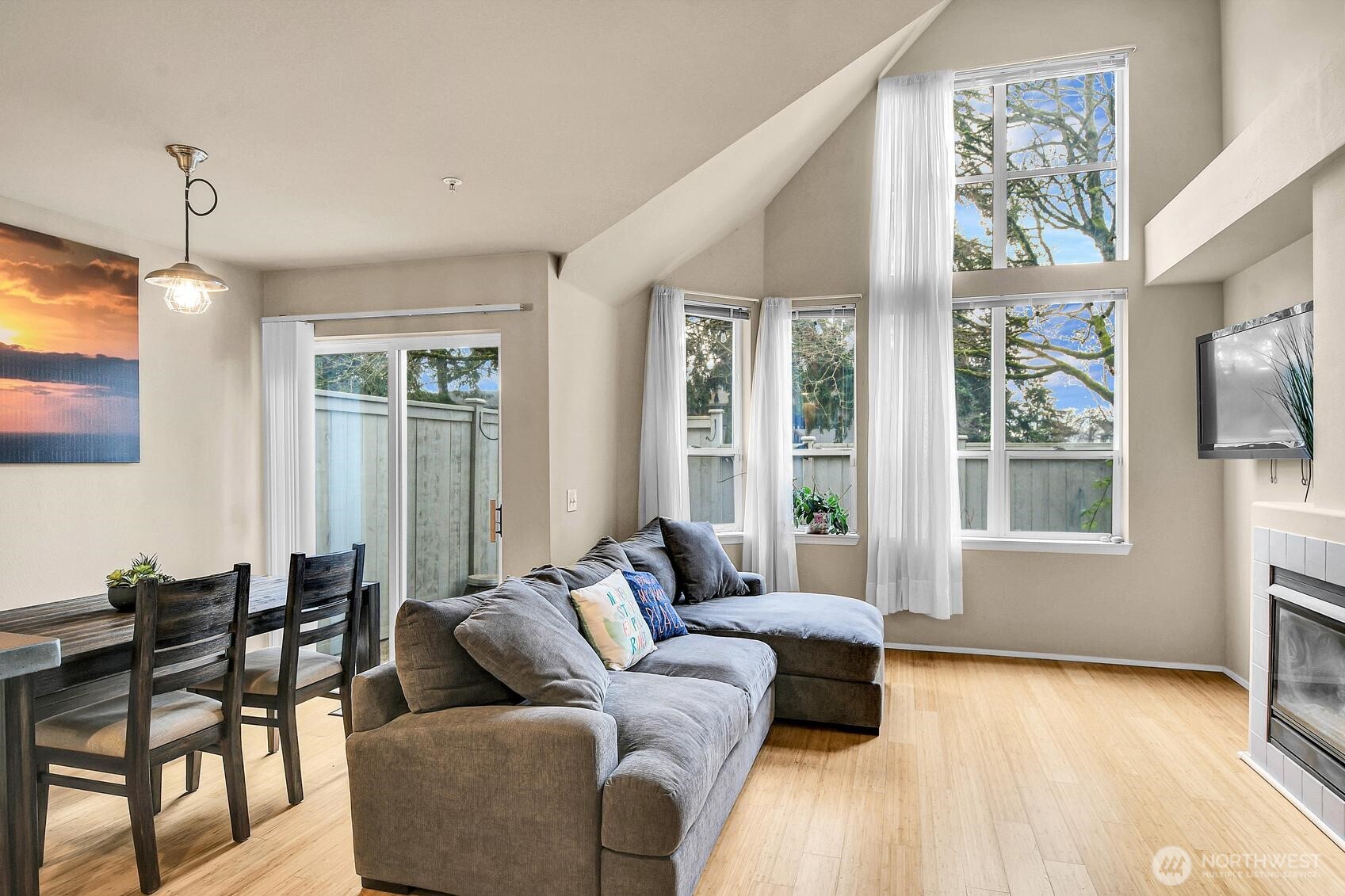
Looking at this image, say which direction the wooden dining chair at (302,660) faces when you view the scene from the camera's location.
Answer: facing away from the viewer and to the left of the viewer

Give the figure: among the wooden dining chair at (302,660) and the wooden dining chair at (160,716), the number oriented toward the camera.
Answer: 0

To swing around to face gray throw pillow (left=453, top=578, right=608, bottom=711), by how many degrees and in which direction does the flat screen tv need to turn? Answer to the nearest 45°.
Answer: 0° — it already faces it

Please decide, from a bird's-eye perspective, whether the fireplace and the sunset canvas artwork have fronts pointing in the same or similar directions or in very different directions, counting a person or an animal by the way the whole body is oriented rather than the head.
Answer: very different directions

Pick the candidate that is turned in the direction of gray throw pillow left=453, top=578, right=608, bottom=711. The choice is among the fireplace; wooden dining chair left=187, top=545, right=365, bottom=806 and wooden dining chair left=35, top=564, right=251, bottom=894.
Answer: the fireplace

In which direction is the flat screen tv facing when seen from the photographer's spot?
facing the viewer and to the left of the viewer

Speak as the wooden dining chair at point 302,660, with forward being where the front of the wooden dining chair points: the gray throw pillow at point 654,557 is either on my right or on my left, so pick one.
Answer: on my right

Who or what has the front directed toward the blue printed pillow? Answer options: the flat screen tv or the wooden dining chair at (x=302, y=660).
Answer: the flat screen tv

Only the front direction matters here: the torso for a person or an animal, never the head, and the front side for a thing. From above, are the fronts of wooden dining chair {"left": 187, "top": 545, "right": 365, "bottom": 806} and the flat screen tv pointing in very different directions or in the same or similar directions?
same or similar directions

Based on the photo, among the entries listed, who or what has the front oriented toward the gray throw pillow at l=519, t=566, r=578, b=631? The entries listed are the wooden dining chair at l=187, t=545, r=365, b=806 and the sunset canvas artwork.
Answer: the sunset canvas artwork

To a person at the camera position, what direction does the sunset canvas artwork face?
facing the viewer and to the right of the viewer

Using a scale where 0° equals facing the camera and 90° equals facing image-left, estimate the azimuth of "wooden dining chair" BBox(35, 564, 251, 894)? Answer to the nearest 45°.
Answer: approximately 135°

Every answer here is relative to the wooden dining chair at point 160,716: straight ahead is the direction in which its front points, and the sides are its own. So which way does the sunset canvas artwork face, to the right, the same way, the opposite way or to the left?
the opposite way

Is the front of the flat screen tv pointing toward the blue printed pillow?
yes
